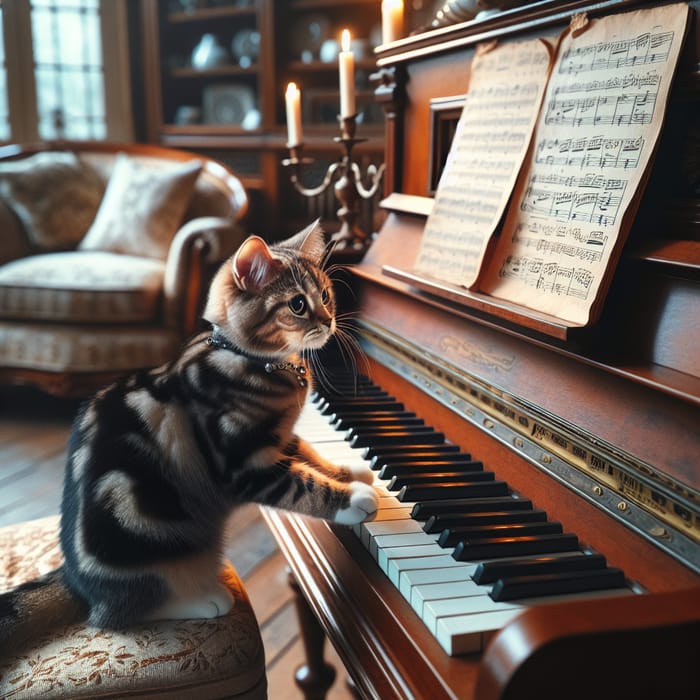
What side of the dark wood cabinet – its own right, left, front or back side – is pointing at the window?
right

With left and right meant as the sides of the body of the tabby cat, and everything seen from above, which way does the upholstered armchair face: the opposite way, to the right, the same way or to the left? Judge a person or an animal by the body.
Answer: to the right

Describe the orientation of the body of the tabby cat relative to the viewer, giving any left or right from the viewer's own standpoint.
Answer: facing to the right of the viewer

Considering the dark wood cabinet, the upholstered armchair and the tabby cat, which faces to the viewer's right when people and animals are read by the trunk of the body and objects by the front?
the tabby cat

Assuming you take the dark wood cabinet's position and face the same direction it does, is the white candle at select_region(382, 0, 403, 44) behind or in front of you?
in front

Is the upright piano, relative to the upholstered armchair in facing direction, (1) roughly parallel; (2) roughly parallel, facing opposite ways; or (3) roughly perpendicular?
roughly perpendicular

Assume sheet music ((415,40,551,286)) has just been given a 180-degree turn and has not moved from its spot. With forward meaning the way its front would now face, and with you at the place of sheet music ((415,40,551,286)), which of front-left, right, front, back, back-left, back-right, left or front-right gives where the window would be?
left

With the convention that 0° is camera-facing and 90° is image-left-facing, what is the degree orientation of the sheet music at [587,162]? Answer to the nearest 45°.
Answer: approximately 45°

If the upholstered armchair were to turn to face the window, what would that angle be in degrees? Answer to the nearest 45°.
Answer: approximately 180°
